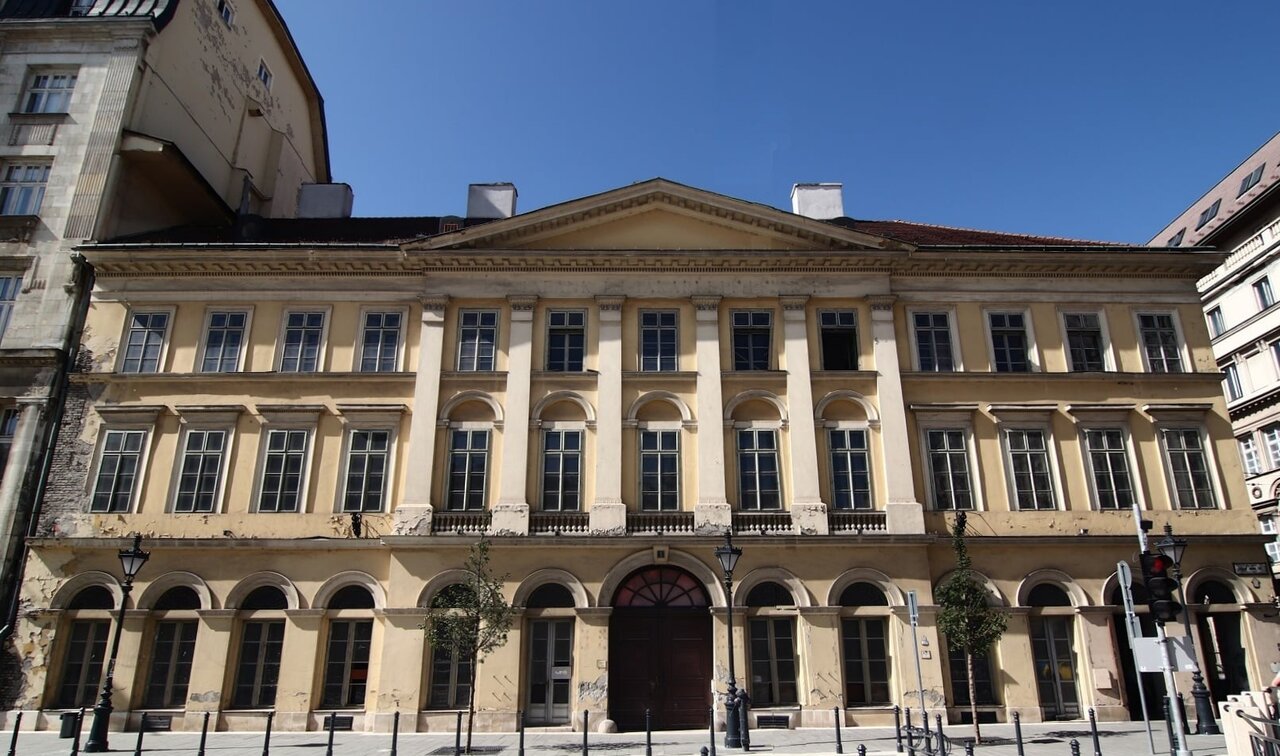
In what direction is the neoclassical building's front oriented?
toward the camera

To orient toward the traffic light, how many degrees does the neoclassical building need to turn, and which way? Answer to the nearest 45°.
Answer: approximately 45° to its left

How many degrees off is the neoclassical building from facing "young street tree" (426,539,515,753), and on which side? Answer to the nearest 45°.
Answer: approximately 45° to its right
